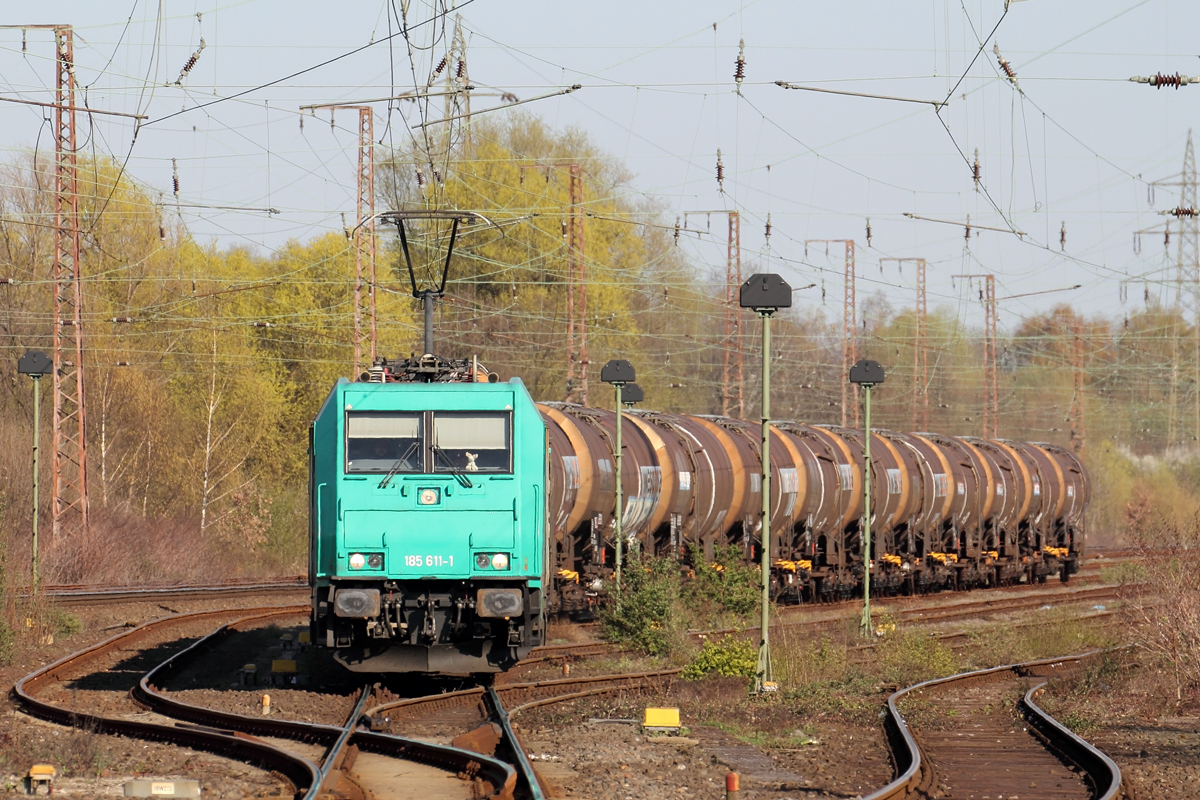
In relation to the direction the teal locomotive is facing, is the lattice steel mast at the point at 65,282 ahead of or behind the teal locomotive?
behind

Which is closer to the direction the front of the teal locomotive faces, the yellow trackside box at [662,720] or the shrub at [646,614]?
the yellow trackside box

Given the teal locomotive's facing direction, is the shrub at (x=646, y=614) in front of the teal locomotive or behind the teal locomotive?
behind

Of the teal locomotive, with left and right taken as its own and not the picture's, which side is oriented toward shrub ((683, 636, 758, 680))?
left

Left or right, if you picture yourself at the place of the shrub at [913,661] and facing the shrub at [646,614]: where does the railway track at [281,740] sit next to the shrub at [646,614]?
left

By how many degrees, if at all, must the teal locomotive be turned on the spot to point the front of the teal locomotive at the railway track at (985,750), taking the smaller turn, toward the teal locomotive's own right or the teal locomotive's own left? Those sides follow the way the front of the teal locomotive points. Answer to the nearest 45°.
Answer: approximately 45° to the teal locomotive's own left

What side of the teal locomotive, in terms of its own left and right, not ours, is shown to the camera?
front
